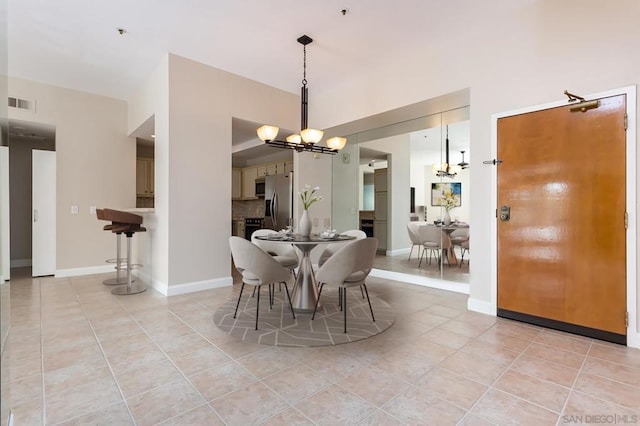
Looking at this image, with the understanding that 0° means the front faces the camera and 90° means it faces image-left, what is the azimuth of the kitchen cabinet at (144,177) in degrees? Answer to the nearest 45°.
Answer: approximately 315°

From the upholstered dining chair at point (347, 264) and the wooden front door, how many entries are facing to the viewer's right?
0

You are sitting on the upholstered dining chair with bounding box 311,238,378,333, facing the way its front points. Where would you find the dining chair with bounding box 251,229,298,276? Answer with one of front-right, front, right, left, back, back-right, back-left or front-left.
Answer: front

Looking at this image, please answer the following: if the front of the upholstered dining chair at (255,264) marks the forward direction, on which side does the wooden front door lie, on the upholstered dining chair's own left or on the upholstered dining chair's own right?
on the upholstered dining chair's own right

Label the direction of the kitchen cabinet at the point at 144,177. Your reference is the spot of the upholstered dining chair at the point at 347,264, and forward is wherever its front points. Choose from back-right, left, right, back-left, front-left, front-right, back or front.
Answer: front

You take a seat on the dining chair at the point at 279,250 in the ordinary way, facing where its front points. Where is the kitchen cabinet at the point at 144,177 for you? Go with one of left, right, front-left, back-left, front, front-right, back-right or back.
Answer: back

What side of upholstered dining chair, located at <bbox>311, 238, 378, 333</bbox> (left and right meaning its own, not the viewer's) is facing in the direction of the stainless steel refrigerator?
front

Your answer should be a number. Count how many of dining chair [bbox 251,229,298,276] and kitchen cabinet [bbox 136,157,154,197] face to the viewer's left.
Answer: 0

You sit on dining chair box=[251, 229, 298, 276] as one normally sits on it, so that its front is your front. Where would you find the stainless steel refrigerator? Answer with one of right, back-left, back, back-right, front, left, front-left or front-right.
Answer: back-left

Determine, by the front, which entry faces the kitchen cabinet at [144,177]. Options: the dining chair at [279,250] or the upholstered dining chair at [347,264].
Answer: the upholstered dining chair

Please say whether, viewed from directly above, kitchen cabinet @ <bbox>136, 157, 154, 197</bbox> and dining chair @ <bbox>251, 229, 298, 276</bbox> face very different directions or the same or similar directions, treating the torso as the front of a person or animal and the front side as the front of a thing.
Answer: same or similar directions

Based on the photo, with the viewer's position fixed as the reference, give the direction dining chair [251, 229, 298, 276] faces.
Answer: facing the viewer and to the right of the viewer

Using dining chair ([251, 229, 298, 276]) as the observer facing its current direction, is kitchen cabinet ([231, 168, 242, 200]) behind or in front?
behind

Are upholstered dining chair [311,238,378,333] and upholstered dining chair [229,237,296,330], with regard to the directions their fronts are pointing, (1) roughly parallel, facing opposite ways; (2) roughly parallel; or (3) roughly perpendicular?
roughly perpendicular

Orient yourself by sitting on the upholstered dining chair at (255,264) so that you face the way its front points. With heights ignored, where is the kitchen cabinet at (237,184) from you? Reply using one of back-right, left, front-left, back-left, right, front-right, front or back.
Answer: front-left

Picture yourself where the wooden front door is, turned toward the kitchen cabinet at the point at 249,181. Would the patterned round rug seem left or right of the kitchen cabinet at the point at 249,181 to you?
left

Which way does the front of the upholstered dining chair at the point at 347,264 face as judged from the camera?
facing away from the viewer and to the left of the viewer

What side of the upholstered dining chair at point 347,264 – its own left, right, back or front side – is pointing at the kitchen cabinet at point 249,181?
front

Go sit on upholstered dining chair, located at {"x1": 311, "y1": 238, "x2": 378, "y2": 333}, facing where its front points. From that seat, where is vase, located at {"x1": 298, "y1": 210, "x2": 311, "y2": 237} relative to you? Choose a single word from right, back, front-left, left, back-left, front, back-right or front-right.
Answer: front

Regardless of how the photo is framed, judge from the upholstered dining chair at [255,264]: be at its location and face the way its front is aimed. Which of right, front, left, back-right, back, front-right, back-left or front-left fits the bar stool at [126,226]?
left
